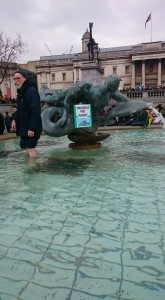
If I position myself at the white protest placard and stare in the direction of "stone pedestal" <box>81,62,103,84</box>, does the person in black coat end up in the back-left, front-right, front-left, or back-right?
back-left

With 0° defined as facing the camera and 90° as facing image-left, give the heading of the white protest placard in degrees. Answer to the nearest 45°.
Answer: approximately 0°

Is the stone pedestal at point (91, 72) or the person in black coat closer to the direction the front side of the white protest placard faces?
the person in black coat

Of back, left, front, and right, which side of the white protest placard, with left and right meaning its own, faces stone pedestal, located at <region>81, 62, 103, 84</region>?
back

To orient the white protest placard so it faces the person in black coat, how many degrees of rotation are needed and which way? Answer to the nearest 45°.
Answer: approximately 45° to its right
